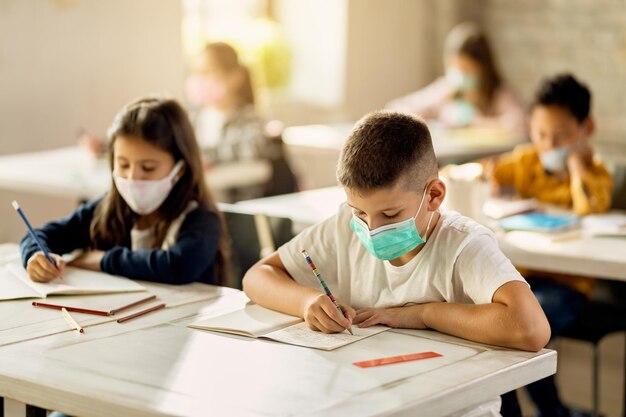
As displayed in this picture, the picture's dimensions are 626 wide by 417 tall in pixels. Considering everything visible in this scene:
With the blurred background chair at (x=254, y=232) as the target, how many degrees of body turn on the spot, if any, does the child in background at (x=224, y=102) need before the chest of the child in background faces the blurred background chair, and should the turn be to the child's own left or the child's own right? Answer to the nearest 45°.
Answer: approximately 45° to the child's own left

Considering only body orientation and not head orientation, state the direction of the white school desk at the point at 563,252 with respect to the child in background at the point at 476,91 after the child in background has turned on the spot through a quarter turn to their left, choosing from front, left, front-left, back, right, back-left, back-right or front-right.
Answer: front-right

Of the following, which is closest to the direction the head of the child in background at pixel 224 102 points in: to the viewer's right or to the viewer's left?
to the viewer's left

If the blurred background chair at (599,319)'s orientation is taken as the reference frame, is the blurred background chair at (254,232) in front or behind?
in front

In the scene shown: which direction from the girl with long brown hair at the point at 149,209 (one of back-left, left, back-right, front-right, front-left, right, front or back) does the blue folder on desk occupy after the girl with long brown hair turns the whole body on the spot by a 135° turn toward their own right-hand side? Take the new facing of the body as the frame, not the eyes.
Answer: right

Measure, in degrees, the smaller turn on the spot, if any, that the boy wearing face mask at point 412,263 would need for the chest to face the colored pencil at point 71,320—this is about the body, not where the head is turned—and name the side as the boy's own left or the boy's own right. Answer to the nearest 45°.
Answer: approximately 45° to the boy's own right

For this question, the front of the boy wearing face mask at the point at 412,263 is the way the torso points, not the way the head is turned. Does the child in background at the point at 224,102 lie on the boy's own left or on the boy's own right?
on the boy's own right
